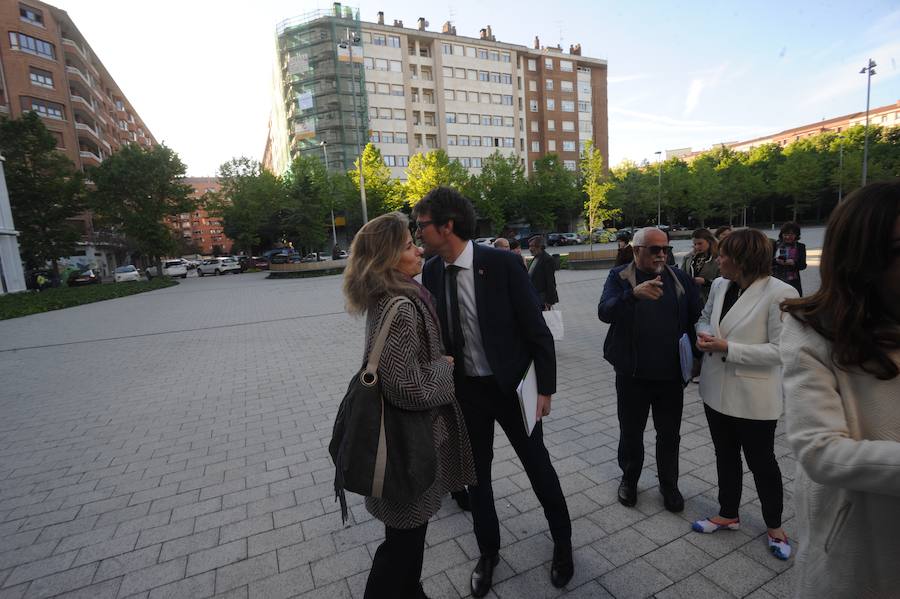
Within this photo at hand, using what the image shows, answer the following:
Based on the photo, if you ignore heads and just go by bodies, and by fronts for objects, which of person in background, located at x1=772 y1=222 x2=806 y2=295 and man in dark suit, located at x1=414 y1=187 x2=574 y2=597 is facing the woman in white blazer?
the person in background

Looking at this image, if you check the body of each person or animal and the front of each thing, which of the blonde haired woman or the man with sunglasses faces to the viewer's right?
the blonde haired woman

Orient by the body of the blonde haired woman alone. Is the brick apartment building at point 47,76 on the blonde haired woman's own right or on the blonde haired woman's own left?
on the blonde haired woman's own left

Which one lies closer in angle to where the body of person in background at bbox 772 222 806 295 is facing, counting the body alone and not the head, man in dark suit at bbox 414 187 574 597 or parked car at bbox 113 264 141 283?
the man in dark suit

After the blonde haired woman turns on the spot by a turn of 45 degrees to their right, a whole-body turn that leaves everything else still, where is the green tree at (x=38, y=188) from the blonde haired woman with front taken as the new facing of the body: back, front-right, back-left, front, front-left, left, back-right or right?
back

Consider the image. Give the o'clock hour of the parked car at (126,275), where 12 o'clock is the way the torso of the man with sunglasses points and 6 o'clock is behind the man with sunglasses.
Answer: The parked car is roughly at 4 o'clock from the man with sunglasses.

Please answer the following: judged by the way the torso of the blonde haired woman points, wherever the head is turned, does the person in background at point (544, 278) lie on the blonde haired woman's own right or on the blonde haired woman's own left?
on the blonde haired woman's own left

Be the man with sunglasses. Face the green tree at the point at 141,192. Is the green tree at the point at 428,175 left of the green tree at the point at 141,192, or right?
right

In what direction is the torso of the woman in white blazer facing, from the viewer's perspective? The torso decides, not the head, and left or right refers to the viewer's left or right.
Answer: facing the viewer and to the left of the viewer

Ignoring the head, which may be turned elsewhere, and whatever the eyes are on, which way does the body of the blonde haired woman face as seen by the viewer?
to the viewer's right

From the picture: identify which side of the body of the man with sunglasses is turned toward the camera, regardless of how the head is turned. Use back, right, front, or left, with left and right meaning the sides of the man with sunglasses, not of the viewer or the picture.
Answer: front

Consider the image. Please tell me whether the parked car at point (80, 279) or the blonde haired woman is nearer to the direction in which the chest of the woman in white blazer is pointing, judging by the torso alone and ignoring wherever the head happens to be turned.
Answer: the blonde haired woman

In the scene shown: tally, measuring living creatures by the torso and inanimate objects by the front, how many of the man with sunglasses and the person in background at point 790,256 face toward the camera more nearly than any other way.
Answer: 2

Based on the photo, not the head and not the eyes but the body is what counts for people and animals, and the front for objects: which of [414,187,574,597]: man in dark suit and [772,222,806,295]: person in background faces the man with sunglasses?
the person in background

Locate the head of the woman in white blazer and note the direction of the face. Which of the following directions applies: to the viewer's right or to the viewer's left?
to the viewer's left

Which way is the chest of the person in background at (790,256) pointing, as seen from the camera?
toward the camera

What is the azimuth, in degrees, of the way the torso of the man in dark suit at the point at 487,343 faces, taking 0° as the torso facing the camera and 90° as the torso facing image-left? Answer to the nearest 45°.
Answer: approximately 45°

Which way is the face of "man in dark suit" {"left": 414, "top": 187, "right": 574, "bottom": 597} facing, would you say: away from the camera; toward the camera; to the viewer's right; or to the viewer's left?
to the viewer's left

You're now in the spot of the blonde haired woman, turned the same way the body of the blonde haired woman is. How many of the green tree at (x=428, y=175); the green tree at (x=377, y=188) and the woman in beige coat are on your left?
2
